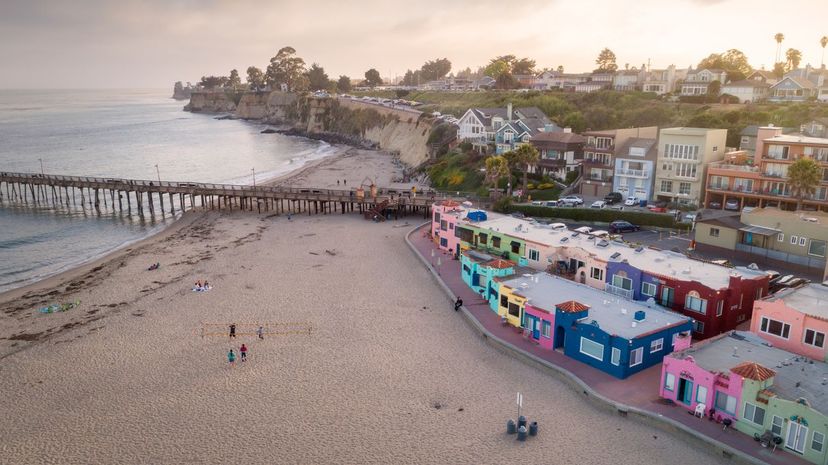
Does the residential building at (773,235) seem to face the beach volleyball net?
yes

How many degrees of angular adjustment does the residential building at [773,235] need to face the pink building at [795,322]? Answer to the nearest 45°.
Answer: approximately 45° to its left

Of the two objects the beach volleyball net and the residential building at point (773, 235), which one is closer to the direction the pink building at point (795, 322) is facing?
the beach volleyball net

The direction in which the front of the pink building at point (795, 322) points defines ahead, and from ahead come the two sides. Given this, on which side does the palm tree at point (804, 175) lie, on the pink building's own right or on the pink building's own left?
on the pink building's own right

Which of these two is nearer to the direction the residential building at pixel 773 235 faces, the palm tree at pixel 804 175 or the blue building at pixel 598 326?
the blue building

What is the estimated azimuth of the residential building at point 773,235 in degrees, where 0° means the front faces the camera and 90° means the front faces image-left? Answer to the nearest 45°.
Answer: approximately 45°

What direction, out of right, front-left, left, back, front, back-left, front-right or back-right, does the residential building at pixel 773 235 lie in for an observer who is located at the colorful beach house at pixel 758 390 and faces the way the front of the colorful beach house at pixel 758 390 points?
back-right

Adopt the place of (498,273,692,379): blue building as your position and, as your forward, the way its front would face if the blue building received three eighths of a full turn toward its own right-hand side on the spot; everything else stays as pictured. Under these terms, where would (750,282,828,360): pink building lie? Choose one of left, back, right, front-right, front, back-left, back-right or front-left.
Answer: right

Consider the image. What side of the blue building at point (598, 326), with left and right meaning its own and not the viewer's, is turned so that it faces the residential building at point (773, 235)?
back

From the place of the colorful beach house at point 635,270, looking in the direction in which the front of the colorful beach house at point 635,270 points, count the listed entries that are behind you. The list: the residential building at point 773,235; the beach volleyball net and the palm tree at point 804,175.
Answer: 2

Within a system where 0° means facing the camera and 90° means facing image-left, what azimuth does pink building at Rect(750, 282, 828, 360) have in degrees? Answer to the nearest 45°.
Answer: approximately 45°
